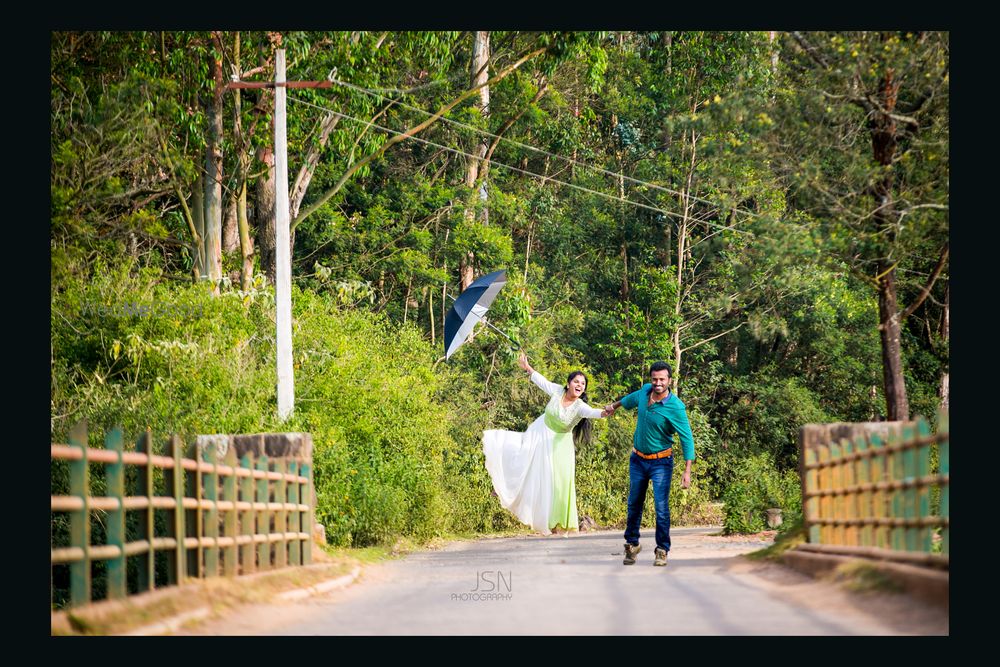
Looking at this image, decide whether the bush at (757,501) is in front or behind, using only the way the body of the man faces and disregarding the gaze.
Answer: behind

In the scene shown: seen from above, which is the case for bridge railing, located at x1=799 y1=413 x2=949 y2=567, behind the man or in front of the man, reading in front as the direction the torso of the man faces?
in front

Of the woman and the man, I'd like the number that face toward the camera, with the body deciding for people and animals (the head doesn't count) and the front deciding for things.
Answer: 2

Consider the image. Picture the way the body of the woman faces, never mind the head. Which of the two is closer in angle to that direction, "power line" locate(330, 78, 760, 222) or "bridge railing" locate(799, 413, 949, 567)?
the bridge railing

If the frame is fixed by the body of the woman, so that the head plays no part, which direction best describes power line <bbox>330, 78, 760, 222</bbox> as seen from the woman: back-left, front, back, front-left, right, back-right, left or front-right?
back

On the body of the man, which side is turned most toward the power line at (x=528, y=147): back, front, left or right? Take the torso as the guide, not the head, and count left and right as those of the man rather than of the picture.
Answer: back
